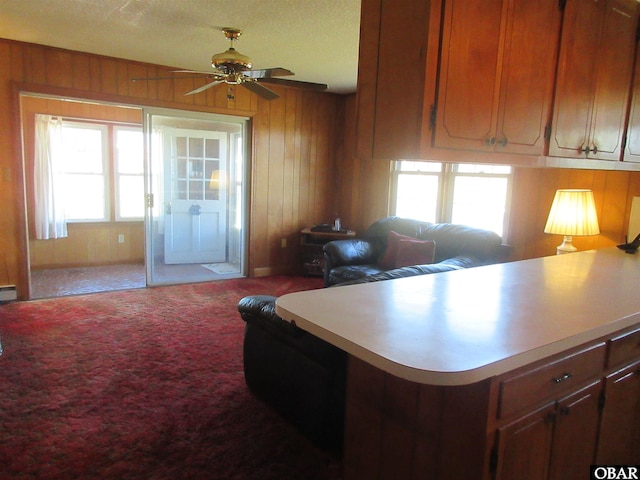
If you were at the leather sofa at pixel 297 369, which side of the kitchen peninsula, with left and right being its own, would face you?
back

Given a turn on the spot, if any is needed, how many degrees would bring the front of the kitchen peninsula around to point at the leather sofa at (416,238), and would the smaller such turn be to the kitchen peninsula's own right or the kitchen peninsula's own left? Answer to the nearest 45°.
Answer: approximately 135° to the kitchen peninsula's own left

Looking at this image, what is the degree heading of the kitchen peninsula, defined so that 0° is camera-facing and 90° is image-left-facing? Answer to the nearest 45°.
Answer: approximately 315°

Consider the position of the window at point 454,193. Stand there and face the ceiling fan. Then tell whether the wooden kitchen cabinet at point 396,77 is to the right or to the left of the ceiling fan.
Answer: left

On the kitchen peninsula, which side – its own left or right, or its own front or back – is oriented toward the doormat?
back

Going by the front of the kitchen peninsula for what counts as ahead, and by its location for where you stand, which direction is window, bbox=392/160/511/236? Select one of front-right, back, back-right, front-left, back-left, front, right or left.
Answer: back-left

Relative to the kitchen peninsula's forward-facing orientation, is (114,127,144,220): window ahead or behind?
behind

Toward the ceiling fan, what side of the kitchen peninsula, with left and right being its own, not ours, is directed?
back

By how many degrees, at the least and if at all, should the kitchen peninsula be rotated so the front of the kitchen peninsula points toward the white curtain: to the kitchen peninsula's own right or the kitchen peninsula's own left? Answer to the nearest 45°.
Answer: approximately 180°

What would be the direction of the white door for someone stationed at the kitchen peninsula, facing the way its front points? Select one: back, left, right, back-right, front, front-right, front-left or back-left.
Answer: back
